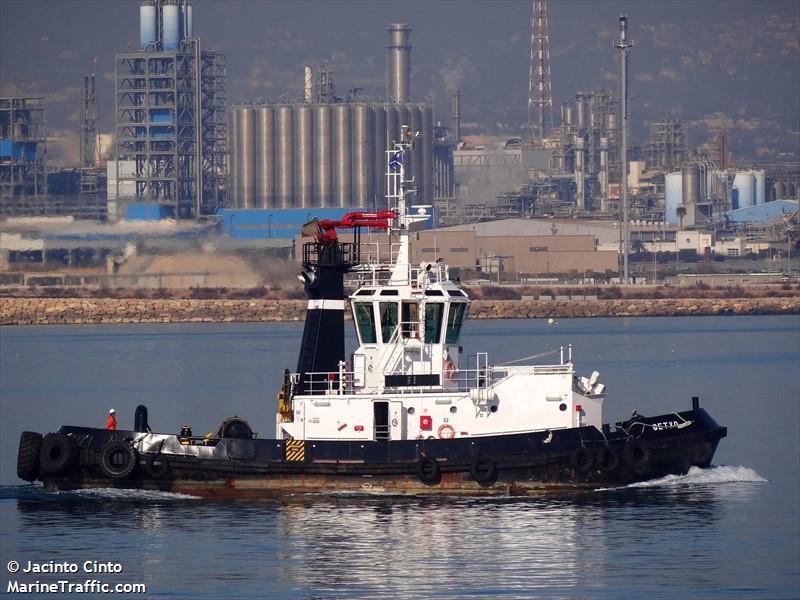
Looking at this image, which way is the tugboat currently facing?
to the viewer's right
